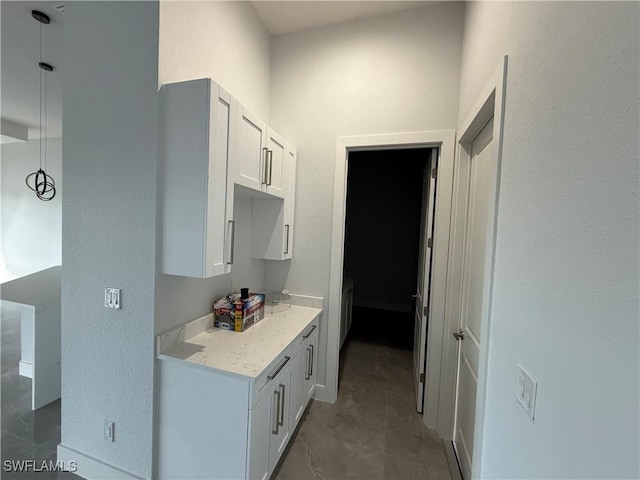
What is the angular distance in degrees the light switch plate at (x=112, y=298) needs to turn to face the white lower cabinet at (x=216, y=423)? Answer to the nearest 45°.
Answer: approximately 90° to its left

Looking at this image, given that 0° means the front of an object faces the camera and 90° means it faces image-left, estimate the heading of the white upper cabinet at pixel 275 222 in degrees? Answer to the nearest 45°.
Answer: approximately 270°

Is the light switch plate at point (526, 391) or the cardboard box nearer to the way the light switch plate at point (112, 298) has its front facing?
the light switch plate

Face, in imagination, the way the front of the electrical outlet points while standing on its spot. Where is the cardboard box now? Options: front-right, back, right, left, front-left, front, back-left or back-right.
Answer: back-left

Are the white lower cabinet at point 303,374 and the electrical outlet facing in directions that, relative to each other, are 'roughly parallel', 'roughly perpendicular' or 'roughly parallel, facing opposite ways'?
roughly perpendicular

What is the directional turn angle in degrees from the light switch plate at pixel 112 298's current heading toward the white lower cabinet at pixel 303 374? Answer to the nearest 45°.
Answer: approximately 135° to its left

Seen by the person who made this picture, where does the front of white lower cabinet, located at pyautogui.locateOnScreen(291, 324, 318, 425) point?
facing to the right of the viewer

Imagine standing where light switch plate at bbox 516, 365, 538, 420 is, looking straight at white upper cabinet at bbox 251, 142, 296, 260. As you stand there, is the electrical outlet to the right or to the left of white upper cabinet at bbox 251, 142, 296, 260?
left

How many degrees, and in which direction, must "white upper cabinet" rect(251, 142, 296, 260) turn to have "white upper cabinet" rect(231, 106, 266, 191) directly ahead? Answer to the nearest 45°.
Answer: approximately 90° to its right

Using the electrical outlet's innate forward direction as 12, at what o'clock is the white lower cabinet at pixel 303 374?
The white lower cabinet is roughly at 8 o'clock from the electrical outlet.

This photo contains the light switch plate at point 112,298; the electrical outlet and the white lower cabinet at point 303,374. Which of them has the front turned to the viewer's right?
the white lower cabinet

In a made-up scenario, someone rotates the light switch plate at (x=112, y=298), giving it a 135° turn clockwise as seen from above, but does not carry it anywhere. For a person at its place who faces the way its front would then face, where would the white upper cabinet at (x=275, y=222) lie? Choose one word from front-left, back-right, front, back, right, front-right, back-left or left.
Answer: right

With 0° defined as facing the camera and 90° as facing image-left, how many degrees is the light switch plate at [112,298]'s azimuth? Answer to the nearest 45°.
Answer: approximately 45°

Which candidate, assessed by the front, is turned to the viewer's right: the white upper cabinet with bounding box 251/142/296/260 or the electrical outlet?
the white upper cabinet
